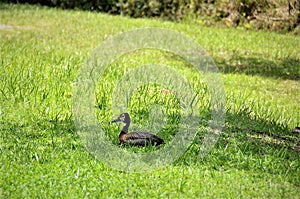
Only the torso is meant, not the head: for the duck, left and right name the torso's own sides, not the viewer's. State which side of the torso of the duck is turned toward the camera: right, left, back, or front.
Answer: left
